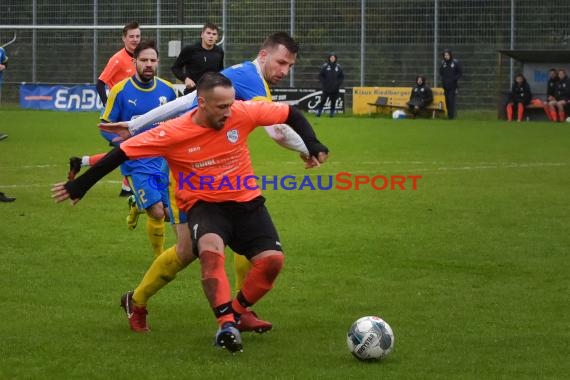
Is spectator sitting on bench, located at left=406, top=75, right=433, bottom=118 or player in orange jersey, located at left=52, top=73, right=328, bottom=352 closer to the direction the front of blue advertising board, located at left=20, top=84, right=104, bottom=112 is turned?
the player in orange jersey

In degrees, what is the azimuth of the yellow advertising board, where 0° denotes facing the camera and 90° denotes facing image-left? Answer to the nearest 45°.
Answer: approximately 0°

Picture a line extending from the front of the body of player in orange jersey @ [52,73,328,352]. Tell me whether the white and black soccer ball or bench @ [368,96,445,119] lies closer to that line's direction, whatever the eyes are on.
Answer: the white and black soccer ball

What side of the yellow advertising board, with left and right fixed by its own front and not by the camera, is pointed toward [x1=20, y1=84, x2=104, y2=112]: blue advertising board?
right

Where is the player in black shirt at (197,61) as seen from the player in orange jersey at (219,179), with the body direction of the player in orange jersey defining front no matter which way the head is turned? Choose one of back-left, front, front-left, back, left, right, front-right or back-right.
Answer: back
